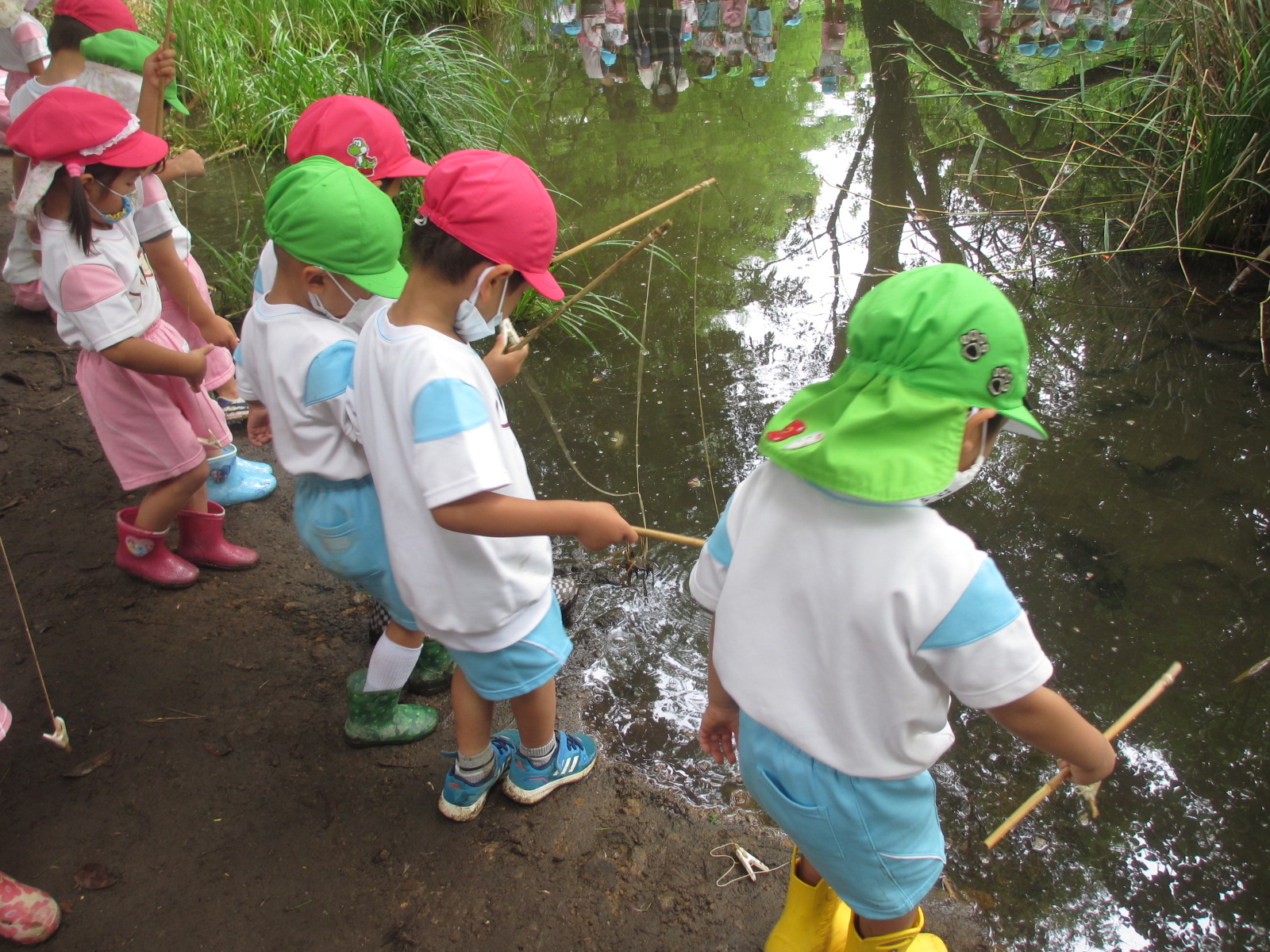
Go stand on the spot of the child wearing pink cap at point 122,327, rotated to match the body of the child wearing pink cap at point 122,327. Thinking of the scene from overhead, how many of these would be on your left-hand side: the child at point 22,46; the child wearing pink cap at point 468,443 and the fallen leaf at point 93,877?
1

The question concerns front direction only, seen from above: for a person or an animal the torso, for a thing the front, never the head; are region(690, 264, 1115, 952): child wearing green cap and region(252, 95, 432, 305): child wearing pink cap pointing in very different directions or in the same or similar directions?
same or similar directions

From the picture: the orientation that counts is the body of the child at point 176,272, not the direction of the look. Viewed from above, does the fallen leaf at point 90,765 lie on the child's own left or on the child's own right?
on the child's own right

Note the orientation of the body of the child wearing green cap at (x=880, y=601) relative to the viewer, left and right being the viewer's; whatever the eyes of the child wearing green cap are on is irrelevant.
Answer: facing away from the viewer and to the right of the viewer

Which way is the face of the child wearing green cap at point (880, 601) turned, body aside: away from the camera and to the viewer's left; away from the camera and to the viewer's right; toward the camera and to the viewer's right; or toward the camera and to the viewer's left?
away from the camera and to the viewer's right

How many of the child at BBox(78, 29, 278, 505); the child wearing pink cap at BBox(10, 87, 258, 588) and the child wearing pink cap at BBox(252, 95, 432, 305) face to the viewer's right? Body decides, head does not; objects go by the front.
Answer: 3

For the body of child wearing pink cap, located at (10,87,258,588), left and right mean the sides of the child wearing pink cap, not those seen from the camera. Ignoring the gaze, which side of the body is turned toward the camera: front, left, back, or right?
right

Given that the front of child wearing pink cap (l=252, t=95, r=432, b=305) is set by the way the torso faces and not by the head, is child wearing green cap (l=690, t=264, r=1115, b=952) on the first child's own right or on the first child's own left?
on the first child's own right

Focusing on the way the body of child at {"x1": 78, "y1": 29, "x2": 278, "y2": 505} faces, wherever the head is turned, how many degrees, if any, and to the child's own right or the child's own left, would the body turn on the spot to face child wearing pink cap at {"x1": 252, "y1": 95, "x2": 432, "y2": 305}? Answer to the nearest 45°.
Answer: approximately 45° to the child's own right

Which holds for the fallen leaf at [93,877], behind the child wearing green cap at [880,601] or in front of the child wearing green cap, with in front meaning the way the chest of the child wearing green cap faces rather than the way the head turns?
behind

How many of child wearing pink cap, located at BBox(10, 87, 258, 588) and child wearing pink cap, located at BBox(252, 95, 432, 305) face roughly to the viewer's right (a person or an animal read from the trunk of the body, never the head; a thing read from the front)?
2

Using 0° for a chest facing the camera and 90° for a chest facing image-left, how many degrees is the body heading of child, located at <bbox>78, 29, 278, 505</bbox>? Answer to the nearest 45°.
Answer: approximately 270°

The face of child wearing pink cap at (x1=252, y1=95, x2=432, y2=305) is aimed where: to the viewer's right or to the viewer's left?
to the viewer's right

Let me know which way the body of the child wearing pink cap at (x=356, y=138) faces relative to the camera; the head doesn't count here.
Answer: to the viewer's right

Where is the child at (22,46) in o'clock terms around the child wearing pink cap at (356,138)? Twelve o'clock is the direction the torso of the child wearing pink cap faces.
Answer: The child is roughly at 8 o'clock from the child wearing pink cap.

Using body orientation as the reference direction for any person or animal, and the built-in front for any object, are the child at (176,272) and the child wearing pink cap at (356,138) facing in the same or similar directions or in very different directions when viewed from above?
same or similar directions
